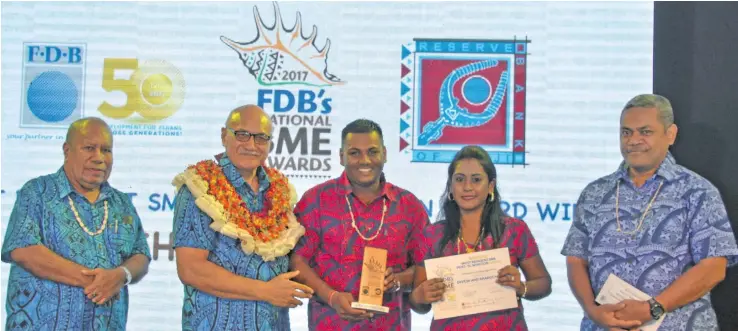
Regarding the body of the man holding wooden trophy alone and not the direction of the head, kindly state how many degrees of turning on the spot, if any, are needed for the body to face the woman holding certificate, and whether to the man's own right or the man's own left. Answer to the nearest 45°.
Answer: approximately 90° to the man's own left

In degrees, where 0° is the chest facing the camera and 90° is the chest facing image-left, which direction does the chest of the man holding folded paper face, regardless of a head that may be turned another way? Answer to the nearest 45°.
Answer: approximately 45°

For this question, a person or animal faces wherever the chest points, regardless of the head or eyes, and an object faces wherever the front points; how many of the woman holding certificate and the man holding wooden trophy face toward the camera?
2

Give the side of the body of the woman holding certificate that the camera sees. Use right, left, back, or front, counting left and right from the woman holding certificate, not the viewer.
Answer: front

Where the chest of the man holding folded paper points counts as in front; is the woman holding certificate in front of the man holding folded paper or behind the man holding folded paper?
in front

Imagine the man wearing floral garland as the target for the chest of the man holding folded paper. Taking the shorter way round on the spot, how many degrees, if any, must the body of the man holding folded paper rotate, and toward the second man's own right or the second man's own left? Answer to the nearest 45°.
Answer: approximately 45° to the second man's own right

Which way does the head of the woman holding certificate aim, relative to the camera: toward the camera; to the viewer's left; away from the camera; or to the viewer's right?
toward the camera

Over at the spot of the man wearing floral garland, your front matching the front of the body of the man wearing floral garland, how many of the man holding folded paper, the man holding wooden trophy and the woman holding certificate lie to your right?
0

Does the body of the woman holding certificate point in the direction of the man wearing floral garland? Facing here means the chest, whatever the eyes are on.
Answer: no

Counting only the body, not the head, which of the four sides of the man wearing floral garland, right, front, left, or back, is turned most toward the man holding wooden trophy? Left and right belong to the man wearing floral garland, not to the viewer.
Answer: left

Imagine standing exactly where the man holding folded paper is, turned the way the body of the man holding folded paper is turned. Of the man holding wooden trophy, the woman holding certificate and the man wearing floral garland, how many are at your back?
0

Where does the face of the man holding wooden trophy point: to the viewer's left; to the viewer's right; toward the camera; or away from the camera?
toward the camera

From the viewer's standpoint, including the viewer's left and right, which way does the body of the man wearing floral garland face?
facing the viewer and to the right of the viewer

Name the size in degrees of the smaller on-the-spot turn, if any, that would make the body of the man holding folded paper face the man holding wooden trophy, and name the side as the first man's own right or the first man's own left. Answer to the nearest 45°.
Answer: approximately 45° to the first man's own right

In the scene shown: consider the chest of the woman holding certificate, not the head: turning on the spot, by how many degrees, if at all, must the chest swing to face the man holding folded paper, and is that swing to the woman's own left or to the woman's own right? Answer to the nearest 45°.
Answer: approximately 90° to the woman's own left

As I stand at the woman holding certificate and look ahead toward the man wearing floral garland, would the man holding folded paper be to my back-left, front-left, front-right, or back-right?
back-left

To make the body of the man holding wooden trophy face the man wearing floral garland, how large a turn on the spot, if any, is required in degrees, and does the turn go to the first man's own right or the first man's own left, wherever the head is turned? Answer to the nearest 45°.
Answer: approximately 45° to the first man's own right
